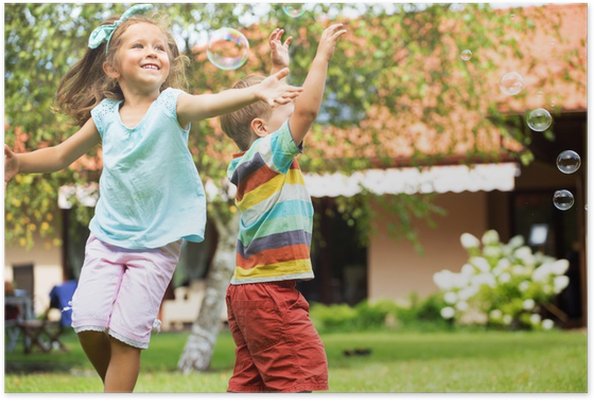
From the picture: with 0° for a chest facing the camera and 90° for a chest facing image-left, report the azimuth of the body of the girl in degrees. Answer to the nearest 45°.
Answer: approximately 0°

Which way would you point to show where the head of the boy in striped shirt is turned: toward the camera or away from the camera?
away from the camera

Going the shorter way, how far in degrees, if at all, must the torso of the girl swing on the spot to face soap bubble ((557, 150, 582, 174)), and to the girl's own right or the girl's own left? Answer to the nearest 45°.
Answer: approximately 135° to the girl's own left

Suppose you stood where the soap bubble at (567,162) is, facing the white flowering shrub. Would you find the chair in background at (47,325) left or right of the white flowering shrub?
left

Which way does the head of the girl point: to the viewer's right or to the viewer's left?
to the viewer's right

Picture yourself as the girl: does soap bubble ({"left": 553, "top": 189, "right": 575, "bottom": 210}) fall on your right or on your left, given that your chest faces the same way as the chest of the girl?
on your left

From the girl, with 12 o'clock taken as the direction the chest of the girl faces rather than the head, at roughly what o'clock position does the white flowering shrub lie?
The white flowering shrub is roughly at 7 o'clock from the girl.
